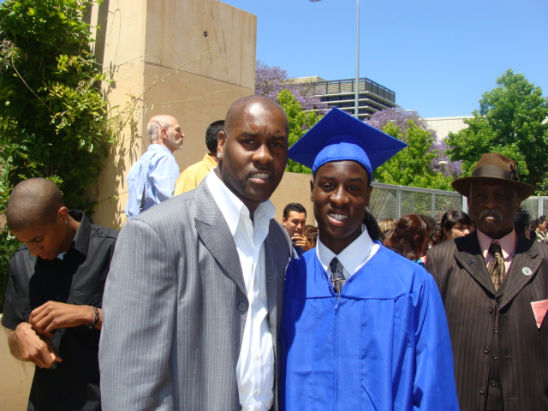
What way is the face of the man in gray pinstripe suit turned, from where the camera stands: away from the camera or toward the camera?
toward the camera

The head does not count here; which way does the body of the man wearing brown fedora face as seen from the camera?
toward the camera

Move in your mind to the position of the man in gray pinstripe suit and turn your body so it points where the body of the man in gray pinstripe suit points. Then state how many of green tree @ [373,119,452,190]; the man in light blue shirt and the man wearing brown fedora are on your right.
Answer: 0

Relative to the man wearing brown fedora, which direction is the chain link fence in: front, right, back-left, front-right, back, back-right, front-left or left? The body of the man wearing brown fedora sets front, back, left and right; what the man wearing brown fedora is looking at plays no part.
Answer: back

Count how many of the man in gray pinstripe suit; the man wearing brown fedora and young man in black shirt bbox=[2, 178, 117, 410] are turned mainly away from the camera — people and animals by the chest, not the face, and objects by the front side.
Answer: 0

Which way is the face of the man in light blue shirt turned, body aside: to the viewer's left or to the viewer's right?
to the viewer's right

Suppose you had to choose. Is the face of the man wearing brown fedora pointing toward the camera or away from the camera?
toward the camera

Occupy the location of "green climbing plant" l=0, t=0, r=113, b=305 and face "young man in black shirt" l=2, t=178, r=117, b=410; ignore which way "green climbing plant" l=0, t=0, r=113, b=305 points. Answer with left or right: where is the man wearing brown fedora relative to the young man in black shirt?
left

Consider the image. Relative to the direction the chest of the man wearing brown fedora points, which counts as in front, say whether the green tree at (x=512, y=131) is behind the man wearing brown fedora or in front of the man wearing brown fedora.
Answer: behind

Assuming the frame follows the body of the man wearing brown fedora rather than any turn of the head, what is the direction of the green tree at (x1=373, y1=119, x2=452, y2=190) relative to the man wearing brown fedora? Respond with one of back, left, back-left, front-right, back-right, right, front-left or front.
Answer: back

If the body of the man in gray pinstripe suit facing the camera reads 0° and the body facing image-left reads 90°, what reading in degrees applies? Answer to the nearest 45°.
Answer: approximately 315°

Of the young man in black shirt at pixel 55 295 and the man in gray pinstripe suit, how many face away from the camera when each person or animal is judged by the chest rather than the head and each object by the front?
0

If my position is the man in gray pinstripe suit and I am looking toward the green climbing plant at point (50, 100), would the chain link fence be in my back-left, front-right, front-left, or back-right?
front-right

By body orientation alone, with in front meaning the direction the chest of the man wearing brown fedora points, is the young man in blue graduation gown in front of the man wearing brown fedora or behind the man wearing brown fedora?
in front
